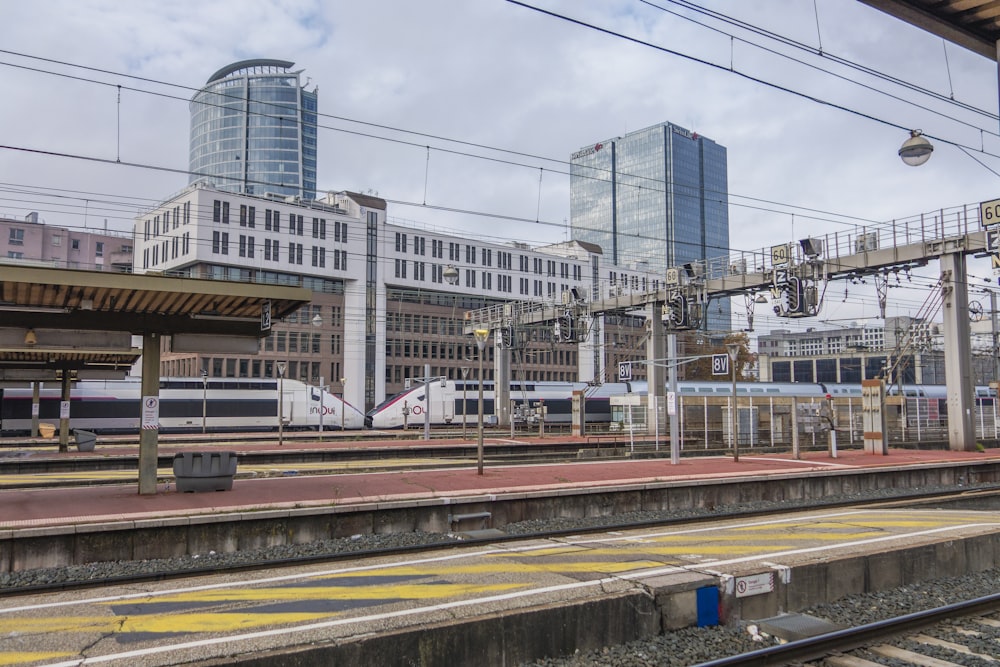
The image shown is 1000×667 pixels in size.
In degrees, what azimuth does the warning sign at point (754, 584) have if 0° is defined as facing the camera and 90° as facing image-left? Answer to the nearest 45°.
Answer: approximately 315°

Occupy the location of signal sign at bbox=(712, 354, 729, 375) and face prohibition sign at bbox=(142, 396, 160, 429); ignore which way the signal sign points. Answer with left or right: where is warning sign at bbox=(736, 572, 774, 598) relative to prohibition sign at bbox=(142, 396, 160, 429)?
left

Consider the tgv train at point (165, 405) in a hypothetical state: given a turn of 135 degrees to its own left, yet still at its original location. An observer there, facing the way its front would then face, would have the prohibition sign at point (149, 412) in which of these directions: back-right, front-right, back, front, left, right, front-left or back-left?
back-left

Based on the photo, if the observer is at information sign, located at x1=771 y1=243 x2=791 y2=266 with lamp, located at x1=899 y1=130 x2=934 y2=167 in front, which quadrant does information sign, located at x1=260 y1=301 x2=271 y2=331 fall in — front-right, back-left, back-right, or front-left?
front-right

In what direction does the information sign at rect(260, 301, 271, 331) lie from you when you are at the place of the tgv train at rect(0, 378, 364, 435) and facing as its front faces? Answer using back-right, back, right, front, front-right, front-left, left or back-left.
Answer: right

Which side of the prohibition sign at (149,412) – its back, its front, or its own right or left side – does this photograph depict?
front

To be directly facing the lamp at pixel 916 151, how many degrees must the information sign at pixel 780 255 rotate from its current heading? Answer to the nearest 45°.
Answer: approximately 45° to its left

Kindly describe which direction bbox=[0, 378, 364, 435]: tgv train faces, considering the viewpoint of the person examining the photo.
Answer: facing to the right of the viewer

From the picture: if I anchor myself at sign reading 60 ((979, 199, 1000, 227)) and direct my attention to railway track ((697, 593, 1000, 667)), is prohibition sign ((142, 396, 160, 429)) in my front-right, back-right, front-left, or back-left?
front-right

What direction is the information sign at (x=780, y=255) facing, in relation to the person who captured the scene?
facing the viewer and to the left of the viewer

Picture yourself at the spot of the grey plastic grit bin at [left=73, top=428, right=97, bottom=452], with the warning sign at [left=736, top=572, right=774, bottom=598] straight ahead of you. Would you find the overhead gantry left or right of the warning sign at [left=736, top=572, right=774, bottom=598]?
left

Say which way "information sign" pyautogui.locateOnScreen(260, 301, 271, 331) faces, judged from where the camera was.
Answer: facing the viewer and to the right of the viewer

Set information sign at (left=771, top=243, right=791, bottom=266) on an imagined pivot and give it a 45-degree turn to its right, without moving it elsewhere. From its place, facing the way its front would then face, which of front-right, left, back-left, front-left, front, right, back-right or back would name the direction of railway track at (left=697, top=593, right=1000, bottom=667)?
left

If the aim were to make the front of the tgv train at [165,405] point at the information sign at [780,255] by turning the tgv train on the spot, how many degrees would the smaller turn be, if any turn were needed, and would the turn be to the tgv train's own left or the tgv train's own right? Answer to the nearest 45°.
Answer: approximately 45° to the tgv train's own right

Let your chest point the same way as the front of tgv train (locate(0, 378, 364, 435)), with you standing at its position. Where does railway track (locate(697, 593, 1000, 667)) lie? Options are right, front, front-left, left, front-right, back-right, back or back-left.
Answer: right

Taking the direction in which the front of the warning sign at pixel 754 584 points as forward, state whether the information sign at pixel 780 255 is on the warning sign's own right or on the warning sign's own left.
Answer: on the warning sign's own left

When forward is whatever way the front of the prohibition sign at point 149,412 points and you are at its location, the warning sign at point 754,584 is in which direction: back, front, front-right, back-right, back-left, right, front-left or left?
front-left
